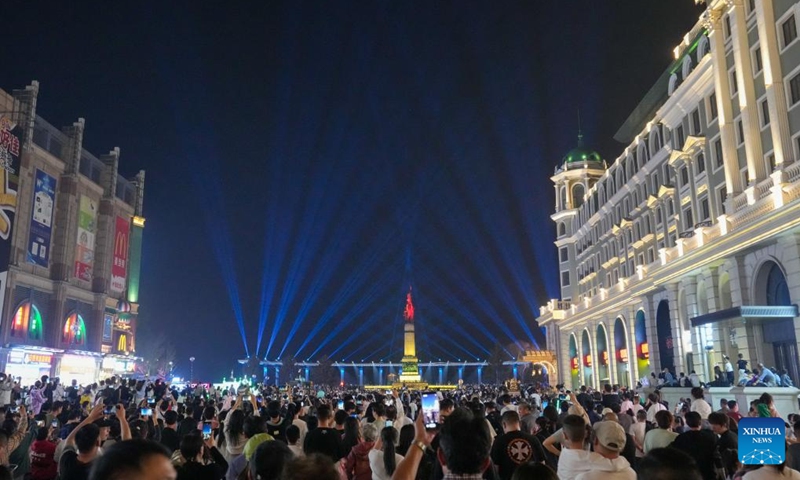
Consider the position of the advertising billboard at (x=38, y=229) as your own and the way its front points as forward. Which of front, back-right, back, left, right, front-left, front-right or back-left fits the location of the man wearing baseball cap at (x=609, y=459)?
front-right

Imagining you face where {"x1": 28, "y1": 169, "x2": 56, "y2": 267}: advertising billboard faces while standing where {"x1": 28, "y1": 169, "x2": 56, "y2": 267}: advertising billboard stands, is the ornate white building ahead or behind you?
ahead

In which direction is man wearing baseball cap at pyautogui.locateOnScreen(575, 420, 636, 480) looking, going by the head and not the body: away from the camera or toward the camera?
away from the camera
